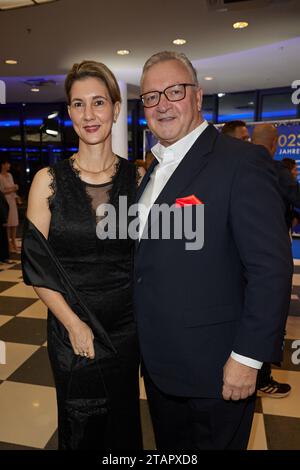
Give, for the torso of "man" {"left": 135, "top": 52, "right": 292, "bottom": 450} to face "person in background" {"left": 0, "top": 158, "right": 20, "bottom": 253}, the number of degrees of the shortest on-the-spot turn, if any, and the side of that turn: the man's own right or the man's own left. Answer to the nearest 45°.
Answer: approximately 90° to the man's own right

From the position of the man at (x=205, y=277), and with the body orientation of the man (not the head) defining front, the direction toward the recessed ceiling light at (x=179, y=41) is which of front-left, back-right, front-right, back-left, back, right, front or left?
back-right

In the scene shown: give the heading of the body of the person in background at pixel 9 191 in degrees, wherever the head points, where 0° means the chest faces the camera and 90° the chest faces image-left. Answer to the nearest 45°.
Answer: approximately 315°
